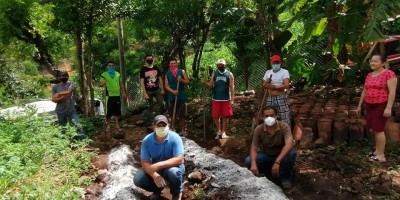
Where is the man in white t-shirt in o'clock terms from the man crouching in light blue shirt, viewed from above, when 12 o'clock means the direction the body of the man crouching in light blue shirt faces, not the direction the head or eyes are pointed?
The man in white t-shirt is roughly at 8 o'clock from the man crouching in light blue shirt.

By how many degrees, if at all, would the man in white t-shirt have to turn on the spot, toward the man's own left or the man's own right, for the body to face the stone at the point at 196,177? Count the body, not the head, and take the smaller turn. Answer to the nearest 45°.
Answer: approximately 45° to the man's own right

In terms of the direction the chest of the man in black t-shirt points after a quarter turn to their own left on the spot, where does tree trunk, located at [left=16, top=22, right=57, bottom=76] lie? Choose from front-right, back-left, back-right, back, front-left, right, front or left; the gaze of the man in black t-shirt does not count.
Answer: back-left

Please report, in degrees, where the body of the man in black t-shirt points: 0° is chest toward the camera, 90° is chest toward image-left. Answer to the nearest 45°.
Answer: approximately 0°

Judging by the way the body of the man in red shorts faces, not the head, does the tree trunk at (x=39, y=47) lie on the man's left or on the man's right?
on the man's right

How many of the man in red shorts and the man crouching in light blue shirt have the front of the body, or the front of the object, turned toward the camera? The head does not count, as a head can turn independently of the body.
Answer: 2

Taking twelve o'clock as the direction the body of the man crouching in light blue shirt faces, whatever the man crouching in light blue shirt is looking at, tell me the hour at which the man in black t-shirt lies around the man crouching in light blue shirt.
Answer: The man in black t-shirt is roughly at 6 o'clock from the man crouching in light blue shirt.

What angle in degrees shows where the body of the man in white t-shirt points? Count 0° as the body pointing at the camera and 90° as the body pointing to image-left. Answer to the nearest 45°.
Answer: approximately 0°

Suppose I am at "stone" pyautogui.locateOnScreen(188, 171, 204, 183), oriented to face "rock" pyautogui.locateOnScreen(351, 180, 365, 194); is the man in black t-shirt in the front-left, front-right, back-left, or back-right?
back-left

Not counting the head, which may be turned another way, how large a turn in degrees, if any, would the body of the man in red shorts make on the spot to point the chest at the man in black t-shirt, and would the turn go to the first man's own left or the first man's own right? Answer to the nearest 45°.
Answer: approximately 90° to the first man's own right
